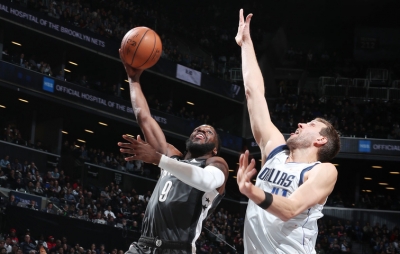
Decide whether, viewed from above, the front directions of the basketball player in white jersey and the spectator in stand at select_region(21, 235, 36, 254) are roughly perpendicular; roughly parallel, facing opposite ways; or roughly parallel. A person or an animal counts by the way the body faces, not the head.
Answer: roughly perpendicular

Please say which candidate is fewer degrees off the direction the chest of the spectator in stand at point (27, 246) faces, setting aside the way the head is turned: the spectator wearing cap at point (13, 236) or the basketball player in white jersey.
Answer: the basketball player in white jersey

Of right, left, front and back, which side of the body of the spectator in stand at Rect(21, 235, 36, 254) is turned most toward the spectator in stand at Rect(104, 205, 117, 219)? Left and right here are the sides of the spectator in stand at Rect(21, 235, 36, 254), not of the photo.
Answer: left

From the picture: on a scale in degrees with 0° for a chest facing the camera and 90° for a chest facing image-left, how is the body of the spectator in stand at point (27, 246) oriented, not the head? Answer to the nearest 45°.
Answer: approximately 315°

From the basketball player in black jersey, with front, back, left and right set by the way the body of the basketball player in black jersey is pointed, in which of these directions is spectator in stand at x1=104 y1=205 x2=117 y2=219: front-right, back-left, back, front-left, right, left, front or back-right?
back-right

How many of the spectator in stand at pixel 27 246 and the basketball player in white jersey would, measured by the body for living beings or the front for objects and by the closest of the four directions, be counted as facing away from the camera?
0

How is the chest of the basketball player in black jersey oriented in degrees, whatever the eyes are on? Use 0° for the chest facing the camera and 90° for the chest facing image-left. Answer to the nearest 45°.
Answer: approximately 45°

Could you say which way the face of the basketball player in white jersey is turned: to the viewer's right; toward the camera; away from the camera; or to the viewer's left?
to the viewer's left
